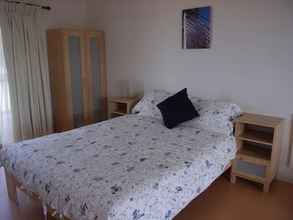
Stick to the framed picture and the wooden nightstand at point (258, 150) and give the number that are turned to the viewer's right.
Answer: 0

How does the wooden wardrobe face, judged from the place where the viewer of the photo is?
facing the viewer and to the right of the viewer

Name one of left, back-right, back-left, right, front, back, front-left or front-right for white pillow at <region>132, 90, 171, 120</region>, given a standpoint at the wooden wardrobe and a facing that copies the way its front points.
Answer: front

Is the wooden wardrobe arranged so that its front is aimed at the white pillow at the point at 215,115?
yes

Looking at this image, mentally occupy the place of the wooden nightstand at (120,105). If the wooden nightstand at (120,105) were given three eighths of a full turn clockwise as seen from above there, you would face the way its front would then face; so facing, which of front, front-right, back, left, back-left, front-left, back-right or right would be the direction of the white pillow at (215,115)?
back-right

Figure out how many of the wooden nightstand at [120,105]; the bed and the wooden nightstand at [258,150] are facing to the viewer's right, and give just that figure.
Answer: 0

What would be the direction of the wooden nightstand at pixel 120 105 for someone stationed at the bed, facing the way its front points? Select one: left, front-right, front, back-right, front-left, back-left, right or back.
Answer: back-right

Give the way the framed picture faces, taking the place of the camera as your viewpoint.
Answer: facing the viewer and to the left of the viewer
